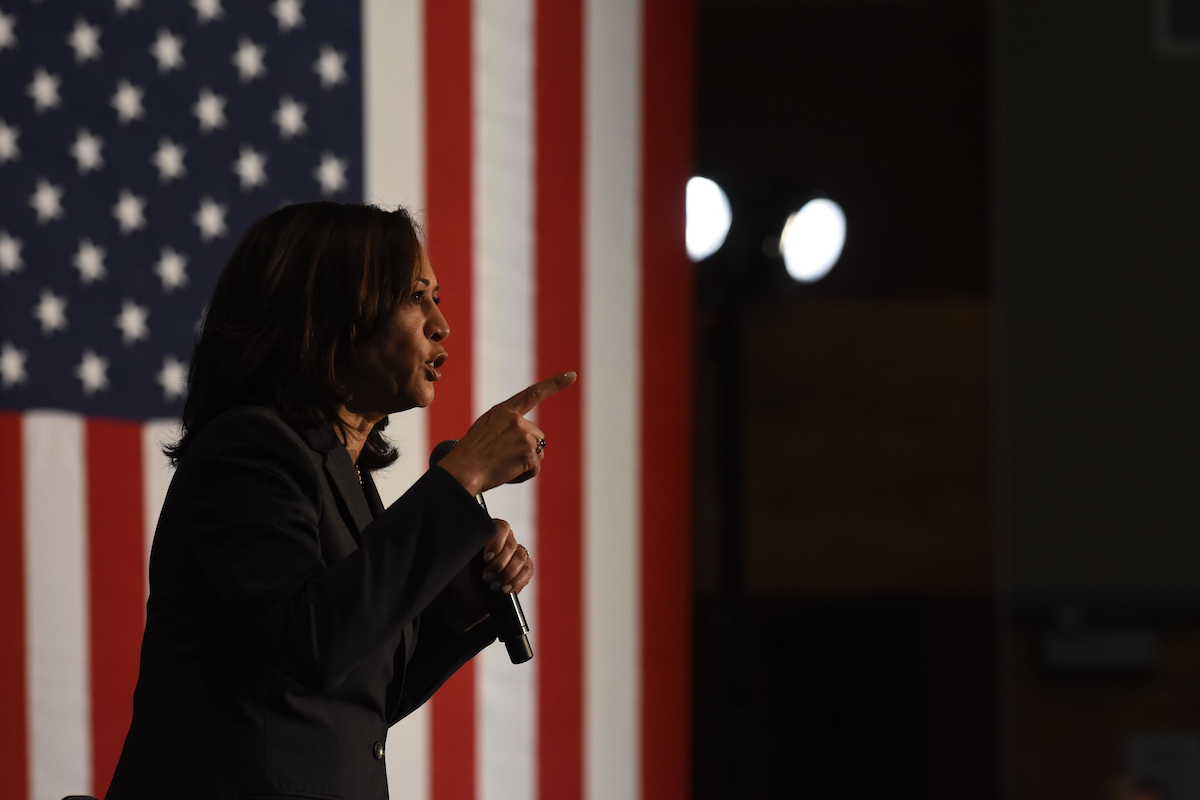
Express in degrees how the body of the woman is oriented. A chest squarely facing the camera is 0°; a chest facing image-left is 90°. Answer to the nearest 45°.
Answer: approximately 270°

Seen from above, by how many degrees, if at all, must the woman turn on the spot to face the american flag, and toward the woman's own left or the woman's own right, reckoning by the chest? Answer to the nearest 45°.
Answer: approximately 90° to the woman's own left

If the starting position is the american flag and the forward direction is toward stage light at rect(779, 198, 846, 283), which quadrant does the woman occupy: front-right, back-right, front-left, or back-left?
back-right

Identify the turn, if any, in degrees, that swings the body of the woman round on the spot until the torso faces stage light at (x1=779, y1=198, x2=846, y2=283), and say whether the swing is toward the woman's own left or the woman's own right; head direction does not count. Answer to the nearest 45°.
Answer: approximately 45° to the woman's own left

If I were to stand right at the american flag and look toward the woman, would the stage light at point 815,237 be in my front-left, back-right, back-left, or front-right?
back-left

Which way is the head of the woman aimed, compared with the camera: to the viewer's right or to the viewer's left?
to the viewer's right
